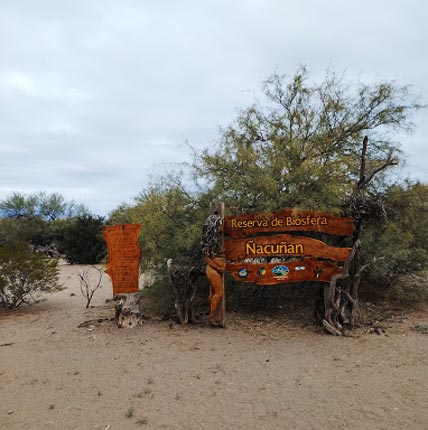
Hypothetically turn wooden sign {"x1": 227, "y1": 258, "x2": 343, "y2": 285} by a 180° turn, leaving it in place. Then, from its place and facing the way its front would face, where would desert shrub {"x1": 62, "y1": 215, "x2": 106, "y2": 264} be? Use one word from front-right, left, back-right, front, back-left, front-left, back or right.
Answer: front-left

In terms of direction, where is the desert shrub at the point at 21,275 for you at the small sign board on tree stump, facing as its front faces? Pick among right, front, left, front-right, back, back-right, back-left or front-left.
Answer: back-right

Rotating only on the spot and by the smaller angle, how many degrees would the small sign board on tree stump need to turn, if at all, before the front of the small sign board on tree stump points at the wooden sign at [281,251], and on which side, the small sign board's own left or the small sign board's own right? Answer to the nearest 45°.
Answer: approximately 90° to the small sign board's own left

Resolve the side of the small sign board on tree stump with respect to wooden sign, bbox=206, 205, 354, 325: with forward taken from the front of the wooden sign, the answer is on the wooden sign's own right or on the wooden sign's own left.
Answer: on the wooden sign's own right

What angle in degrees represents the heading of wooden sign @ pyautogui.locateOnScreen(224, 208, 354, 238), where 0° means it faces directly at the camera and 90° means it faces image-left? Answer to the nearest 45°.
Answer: approximately 0°

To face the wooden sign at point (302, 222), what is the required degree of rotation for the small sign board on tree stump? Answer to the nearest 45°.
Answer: approximately 90° to its left

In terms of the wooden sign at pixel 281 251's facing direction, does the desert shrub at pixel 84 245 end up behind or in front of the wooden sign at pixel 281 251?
behind

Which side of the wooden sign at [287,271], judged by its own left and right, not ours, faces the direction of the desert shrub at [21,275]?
right

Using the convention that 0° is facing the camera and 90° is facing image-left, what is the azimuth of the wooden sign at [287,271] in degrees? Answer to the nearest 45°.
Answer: approximately 0°
